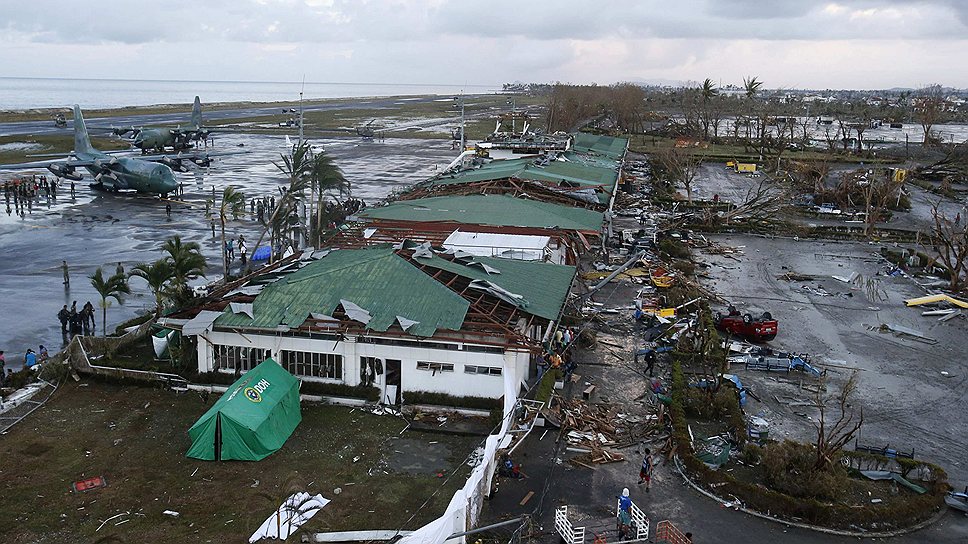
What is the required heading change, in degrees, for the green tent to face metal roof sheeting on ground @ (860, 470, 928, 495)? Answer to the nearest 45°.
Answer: approximately 135° to its left

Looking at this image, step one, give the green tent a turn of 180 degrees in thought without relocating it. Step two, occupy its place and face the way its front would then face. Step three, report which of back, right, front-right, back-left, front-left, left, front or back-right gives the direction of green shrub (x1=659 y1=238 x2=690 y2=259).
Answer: front

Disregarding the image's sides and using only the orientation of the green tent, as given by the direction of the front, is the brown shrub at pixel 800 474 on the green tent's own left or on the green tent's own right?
on the green tent's own left

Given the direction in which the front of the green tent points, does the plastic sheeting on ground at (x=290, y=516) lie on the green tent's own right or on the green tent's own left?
on the green tent's own left

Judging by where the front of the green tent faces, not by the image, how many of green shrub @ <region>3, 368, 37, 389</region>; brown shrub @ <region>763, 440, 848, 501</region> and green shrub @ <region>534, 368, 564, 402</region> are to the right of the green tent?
1

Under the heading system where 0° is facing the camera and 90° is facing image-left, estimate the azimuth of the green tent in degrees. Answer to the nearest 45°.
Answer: approximately 45°

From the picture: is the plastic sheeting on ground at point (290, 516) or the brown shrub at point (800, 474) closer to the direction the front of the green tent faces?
the plastic sheeting on ground
